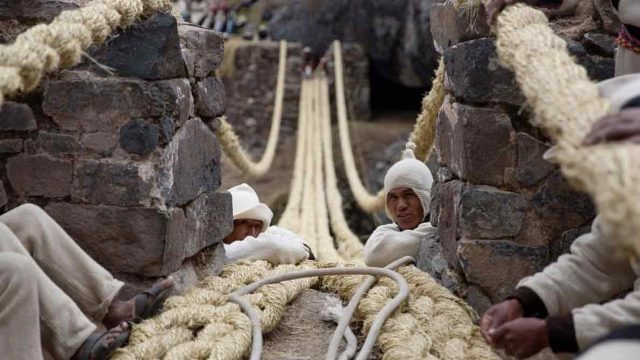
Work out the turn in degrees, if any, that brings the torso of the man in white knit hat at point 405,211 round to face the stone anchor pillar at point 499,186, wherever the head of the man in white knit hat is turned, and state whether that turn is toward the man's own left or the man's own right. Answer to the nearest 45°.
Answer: approximately 45° to the man's own left

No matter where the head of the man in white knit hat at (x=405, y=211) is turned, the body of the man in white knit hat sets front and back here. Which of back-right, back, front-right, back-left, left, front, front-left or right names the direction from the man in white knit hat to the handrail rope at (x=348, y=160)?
back-right

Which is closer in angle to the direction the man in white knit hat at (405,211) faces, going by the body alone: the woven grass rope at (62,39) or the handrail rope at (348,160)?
the woven grass rope

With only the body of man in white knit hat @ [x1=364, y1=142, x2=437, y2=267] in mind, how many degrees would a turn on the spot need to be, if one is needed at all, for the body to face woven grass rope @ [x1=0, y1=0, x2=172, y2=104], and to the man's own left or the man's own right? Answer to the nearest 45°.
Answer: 0° — they already face it

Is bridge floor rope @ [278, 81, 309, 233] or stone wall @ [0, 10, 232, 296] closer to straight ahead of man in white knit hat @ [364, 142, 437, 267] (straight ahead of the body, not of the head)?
the stone wall

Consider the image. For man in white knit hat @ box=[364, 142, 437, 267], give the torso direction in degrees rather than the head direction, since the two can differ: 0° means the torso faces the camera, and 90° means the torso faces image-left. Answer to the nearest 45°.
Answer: approximately 45°

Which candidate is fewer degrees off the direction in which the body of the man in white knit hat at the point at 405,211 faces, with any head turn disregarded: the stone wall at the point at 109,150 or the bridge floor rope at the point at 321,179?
the stone wall
